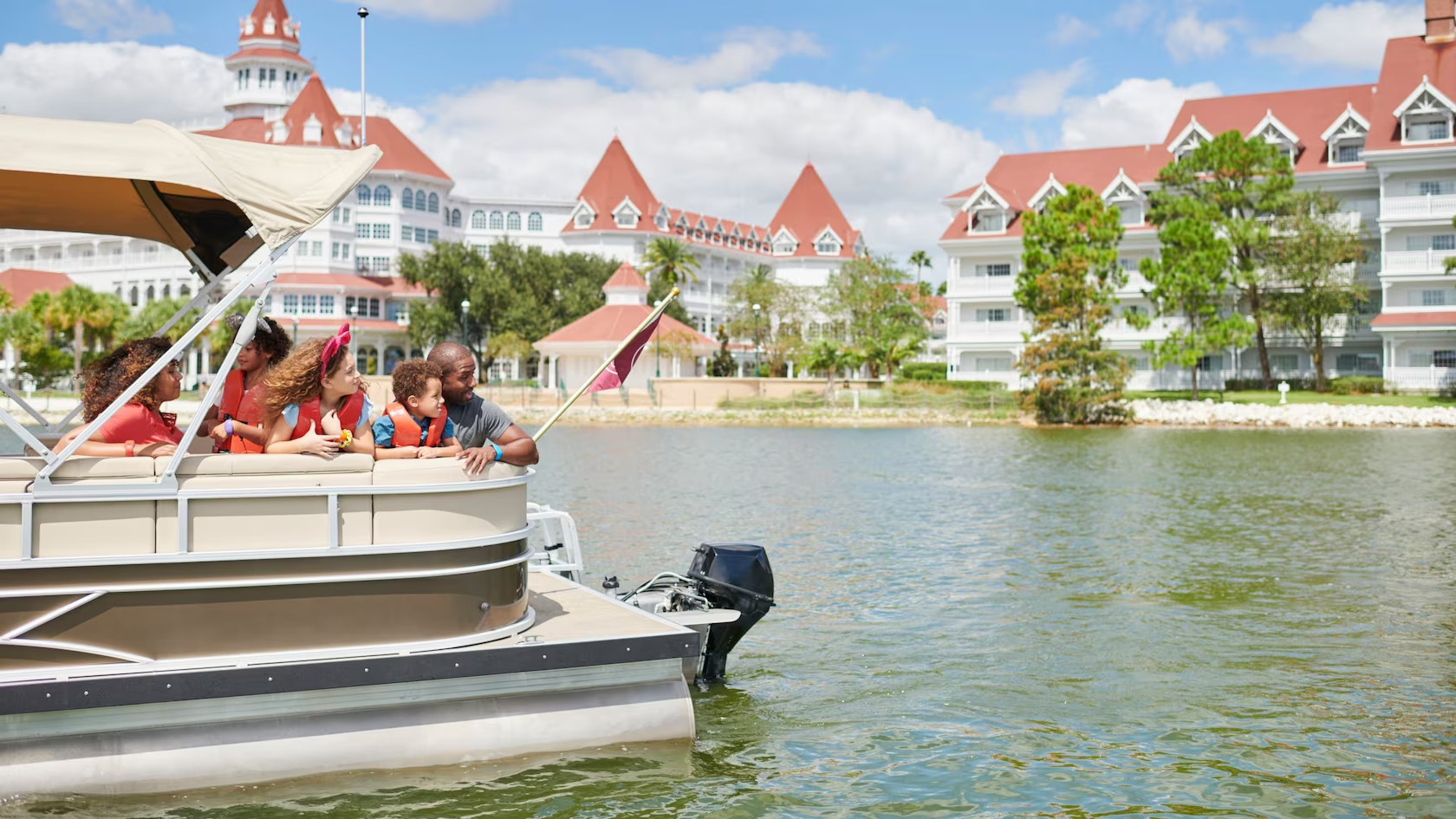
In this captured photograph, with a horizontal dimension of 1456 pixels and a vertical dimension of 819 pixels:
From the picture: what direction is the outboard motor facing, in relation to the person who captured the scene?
facing to the left of the viewer

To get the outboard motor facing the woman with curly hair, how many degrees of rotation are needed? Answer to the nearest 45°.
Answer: approximately 45° to its left

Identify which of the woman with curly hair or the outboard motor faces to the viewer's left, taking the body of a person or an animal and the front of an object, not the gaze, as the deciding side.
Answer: the outboard motor

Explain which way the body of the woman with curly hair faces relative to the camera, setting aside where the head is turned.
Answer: to the viewer's right

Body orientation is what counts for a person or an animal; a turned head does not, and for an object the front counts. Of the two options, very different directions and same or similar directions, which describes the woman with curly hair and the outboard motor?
very different directions

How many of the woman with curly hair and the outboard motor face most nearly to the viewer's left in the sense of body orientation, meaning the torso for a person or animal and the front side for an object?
1

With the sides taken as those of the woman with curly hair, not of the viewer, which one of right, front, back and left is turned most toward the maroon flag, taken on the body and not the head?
front

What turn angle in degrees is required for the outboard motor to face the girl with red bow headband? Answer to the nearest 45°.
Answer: approximately 45° to its left

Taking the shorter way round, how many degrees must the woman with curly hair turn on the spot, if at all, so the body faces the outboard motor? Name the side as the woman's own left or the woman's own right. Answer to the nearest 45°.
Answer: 0° — they already face it
